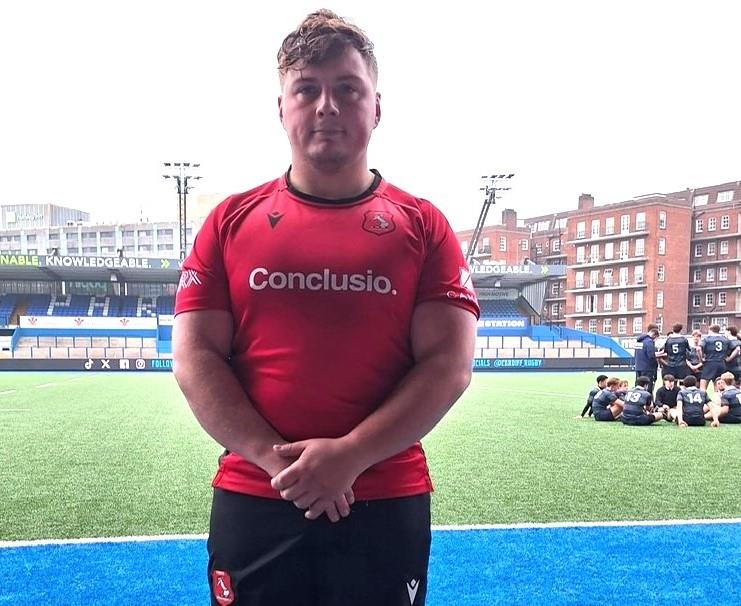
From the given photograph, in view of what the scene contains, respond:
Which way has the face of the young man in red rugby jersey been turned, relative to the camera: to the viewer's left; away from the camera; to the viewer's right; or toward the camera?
toward the camera

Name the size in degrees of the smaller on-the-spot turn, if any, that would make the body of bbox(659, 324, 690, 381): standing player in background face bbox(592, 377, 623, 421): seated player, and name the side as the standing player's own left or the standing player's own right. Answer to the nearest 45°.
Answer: approximately 180°

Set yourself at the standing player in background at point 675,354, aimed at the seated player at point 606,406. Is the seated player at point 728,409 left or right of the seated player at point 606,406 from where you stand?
left

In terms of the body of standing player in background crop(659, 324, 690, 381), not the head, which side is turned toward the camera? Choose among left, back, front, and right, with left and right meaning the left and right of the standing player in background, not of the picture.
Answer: back

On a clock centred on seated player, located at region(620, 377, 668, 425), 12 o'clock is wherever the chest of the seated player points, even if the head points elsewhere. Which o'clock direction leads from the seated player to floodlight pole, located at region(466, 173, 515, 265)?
The floodlight pole is roughly at 10 o'clock from the seated player.

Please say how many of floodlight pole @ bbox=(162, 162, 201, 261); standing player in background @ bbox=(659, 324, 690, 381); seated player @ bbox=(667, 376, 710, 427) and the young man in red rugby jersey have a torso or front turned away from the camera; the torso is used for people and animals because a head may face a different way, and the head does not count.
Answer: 2

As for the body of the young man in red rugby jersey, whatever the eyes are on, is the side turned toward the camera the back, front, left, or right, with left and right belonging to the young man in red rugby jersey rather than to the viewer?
front

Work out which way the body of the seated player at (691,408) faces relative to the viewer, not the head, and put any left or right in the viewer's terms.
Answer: facing away from the viewer

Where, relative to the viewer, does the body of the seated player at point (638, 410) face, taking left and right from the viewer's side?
facing away from the viewer and to the right of the viewer

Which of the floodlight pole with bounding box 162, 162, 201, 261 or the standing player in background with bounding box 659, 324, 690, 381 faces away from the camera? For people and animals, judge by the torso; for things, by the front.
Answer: the standing player in background
